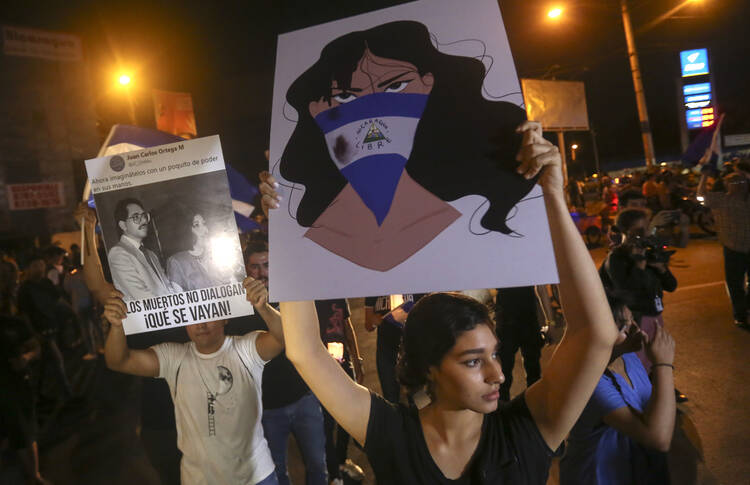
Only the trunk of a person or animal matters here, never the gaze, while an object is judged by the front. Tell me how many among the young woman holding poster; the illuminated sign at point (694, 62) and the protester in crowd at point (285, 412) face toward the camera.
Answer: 3

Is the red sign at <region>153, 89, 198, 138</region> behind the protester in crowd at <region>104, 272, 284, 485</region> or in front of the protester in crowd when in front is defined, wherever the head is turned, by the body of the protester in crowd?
behind

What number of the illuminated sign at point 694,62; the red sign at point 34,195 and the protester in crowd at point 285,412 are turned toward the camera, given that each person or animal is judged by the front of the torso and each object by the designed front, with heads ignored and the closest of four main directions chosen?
3

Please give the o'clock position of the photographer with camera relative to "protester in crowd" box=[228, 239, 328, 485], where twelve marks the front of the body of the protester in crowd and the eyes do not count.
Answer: The photographer with camera is roughly at 9 o'clock from the protester in crowd.

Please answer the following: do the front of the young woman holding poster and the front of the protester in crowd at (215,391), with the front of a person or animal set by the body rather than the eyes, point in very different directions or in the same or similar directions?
same or similar directions

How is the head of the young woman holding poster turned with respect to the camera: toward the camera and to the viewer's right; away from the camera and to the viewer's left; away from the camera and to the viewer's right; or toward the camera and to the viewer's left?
toward the camera and to the viewer's right

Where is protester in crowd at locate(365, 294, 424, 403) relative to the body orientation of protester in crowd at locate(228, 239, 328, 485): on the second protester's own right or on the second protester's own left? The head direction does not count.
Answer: on the second protester's own left

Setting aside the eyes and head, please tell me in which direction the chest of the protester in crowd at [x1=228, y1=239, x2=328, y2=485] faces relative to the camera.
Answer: toward the camera

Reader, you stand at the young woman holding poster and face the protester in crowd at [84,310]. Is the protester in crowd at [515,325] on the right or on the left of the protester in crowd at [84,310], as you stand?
right

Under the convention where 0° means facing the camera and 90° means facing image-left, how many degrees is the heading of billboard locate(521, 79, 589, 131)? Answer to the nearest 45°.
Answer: approximately 0°

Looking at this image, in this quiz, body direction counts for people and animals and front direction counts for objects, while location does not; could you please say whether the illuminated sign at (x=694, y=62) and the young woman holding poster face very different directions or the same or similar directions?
same or similar directions
